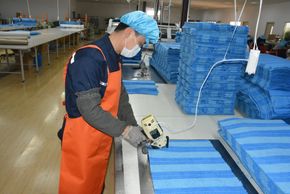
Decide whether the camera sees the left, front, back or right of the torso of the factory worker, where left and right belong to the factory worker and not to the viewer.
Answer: right

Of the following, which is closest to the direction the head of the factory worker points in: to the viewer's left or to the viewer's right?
to the viewer's right

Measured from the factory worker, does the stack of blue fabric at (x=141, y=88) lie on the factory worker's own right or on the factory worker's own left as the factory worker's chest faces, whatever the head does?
on the factory worker's own left
